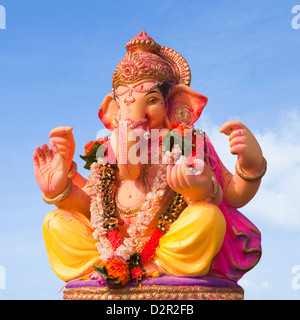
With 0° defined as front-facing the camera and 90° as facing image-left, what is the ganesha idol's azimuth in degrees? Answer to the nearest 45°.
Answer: approximately 45°
